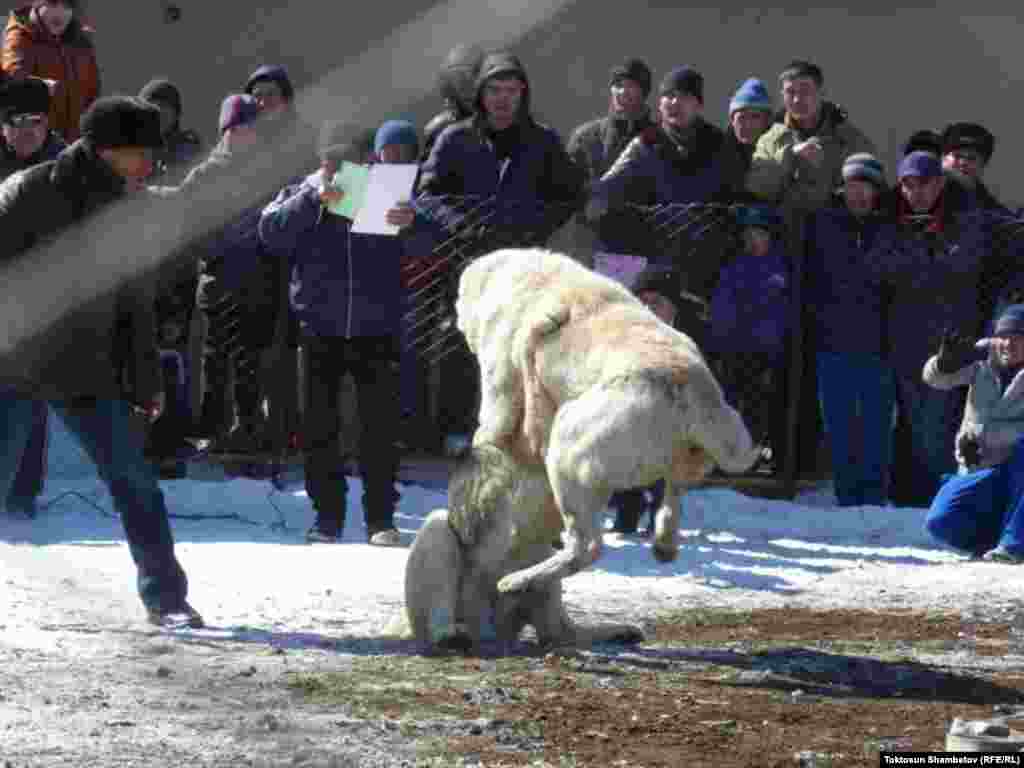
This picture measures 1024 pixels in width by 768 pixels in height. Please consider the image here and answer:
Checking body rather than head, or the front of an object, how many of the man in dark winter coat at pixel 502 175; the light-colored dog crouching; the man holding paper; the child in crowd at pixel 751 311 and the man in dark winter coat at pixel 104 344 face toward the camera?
3

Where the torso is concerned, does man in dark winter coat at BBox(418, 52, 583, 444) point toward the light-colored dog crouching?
yes

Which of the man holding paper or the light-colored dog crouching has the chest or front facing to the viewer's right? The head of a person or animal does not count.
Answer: the light-colored dog crouching

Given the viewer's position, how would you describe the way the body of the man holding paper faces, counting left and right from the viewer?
facing the viewer

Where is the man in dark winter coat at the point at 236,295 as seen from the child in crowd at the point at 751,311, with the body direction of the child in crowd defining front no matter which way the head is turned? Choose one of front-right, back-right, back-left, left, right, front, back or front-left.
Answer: right

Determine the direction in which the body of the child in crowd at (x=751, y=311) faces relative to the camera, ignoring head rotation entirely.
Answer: toward the camera

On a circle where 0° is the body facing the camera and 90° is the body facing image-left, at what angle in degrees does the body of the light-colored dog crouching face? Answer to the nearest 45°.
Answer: approximately 270°

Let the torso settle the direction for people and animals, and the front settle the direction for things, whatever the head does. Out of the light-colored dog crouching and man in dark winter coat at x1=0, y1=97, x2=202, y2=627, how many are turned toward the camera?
0

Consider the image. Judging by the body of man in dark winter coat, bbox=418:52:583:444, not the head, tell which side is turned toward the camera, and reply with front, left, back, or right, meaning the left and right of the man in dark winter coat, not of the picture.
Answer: front

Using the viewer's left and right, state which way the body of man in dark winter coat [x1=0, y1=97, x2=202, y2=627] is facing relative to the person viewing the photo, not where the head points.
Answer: facing to the right of the viewer

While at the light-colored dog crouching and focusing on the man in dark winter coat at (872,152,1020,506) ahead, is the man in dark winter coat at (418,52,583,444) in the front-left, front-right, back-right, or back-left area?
front-left

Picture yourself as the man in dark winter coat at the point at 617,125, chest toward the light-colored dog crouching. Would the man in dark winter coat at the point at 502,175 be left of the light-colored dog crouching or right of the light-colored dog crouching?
right

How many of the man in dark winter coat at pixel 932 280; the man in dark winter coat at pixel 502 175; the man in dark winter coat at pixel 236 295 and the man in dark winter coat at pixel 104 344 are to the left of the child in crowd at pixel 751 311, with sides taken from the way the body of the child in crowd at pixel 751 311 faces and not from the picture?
1

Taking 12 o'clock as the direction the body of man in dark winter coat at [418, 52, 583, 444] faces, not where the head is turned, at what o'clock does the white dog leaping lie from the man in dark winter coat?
The white dog leaping is roughly at 12 o'clock from the man in dark winter coat.

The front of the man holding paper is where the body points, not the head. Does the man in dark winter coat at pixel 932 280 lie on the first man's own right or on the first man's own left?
on the first man's own left
